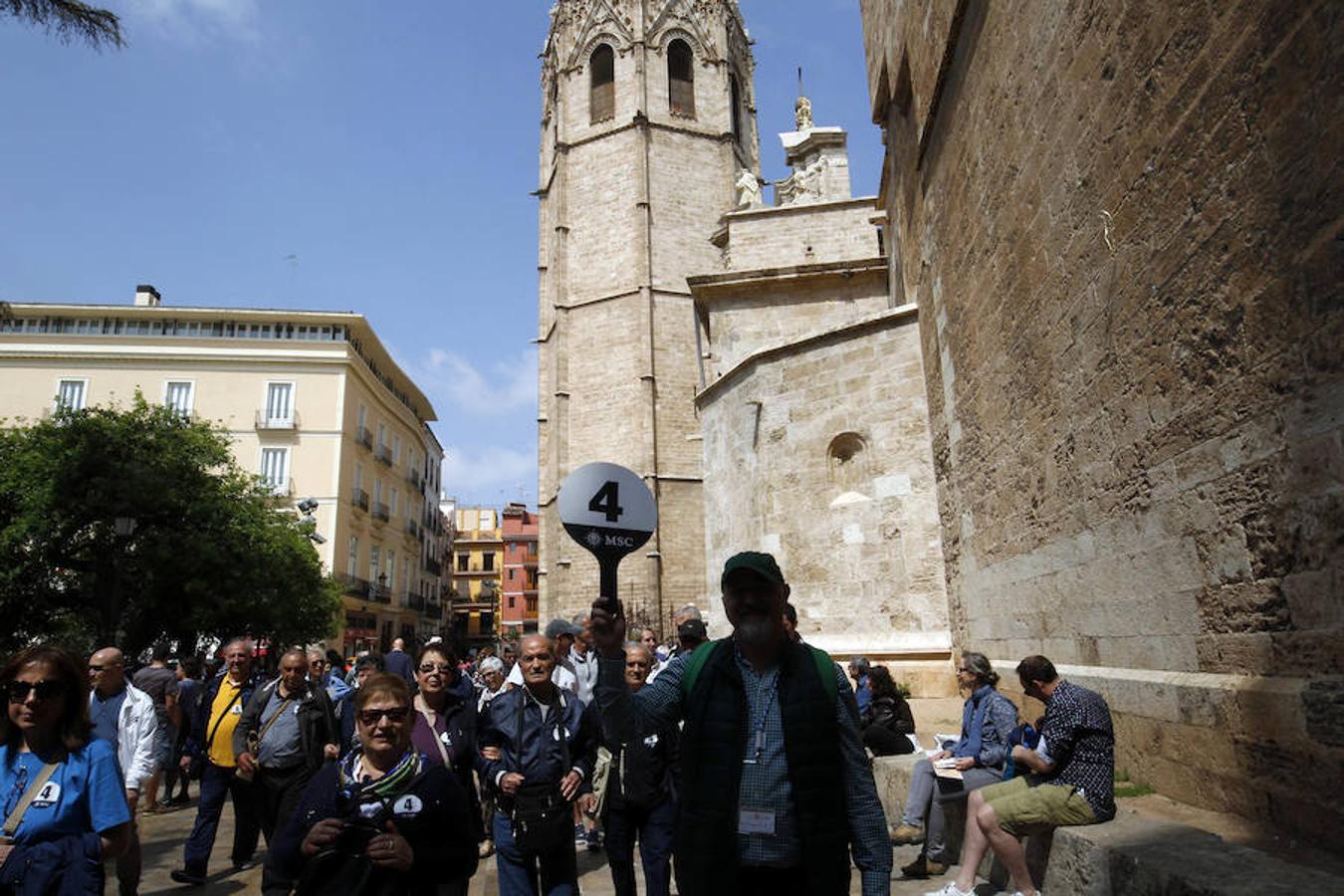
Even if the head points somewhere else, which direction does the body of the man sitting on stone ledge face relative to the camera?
to the viewer's left

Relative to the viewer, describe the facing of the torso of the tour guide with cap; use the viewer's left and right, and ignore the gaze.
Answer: facing the viewer

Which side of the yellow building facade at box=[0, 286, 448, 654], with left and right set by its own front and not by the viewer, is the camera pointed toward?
front

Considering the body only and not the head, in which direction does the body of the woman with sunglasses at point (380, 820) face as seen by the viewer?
toward the camera

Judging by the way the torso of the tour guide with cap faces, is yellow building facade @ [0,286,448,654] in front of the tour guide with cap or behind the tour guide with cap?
behind

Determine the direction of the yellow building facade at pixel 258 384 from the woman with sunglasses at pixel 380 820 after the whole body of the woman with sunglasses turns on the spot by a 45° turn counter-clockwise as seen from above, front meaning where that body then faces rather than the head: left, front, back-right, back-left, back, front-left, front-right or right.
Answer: back-left

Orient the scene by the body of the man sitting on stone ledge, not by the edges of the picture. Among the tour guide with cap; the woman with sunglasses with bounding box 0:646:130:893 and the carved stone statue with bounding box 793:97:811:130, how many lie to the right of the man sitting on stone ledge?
1

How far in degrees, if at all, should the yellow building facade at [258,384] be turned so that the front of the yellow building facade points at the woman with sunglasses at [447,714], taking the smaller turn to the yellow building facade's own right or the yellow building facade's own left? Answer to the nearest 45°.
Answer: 0° — it already faces them

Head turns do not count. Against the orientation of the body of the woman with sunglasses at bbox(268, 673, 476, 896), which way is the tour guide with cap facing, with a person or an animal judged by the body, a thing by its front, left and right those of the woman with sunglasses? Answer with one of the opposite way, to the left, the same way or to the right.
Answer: the same way

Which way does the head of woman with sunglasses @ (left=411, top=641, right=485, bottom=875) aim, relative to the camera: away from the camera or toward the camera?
toward the camera

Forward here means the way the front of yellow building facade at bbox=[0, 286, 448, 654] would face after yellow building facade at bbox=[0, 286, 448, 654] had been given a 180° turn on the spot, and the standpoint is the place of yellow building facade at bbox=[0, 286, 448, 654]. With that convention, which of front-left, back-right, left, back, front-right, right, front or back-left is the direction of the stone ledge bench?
back

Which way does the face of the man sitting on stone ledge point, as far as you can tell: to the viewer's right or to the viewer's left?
to the viewer's left

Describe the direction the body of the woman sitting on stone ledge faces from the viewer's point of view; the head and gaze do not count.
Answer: to the viewer's left

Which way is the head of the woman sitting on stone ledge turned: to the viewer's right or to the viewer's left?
to the viewer's left

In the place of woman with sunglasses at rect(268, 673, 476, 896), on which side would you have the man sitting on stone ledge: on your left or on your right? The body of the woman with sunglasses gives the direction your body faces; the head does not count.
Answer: on your left

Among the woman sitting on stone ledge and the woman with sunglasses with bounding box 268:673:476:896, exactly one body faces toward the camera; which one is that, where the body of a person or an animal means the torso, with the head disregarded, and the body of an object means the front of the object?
the woman with sunglasses

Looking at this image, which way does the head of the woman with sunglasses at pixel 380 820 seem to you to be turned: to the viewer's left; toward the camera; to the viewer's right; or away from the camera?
toward the camera
